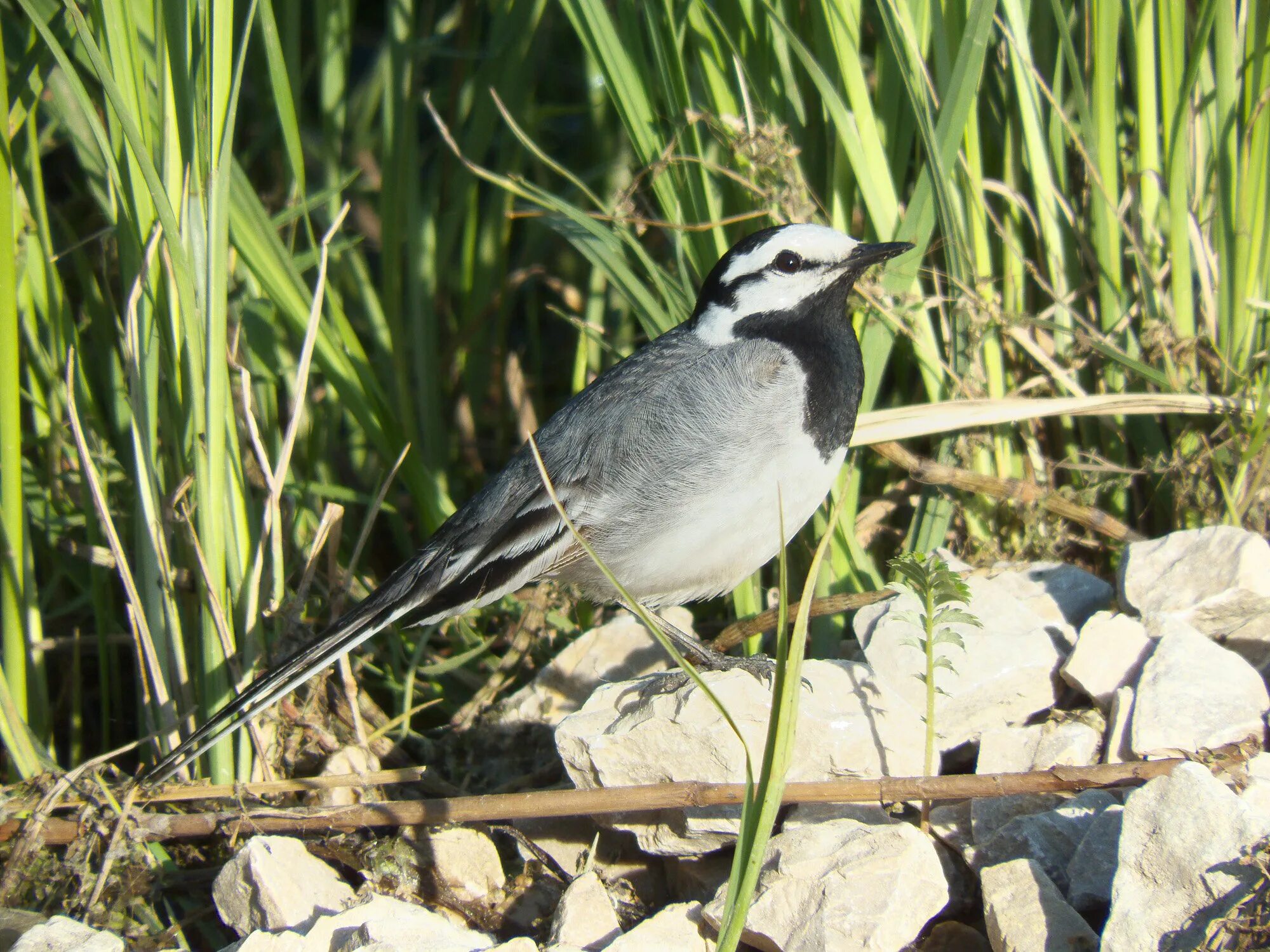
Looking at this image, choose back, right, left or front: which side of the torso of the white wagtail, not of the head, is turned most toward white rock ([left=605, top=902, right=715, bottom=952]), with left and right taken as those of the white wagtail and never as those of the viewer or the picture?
right

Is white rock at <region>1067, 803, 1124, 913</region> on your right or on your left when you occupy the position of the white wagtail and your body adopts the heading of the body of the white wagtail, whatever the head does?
on your right

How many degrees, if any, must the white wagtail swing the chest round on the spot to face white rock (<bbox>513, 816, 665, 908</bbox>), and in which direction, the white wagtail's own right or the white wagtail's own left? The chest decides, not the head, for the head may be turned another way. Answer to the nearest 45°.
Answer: approximately 135° to the white wagtail's own right

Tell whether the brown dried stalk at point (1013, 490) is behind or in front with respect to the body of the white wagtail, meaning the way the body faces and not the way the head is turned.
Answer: in front

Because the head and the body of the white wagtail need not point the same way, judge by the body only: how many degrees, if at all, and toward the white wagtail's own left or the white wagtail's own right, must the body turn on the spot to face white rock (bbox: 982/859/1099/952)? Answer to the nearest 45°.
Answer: approximately 90° to the white wagtail's own right

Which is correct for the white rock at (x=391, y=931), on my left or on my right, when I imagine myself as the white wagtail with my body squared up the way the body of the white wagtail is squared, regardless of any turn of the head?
on my right

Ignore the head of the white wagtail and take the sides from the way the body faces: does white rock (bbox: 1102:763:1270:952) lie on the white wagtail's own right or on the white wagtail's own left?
on the white wagtail's own right

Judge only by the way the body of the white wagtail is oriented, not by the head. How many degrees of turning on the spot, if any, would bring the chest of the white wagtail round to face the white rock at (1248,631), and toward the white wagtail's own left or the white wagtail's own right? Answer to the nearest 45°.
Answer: approximately 45° to the white wagtail's own right

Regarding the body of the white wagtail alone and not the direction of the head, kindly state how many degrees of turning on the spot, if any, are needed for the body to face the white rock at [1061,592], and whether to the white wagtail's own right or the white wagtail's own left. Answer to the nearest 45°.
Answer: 0° — it already faces it

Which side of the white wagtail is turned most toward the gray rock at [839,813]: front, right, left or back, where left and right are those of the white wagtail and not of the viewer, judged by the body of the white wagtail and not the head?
right

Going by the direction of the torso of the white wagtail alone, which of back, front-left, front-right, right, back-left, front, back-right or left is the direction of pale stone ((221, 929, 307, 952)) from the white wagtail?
back-right

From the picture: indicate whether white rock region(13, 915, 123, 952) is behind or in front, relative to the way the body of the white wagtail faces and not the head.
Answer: behind

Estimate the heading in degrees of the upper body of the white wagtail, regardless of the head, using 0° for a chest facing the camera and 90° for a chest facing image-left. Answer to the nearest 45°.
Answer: approximately 270°
